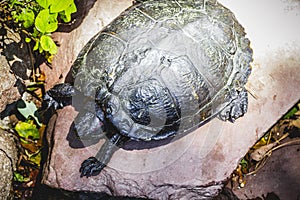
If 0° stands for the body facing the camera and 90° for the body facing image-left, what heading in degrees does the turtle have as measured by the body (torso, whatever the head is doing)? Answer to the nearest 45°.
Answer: approximately 45°

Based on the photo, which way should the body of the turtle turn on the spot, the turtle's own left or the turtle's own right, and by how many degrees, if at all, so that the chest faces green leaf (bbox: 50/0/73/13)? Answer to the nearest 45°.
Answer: approximately 45° to the turtle's own right

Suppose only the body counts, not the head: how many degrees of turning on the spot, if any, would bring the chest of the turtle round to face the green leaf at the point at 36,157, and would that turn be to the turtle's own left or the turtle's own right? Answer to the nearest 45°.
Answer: approximately 45° to the turtle's own right

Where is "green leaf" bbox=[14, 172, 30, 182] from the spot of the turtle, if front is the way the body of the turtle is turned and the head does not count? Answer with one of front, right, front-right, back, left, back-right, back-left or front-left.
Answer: front-right

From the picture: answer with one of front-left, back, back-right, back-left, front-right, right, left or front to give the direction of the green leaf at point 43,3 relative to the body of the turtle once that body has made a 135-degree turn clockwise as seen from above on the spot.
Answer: left

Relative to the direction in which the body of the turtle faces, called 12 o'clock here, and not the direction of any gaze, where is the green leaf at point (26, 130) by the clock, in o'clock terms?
The green leaf is roughly at 2 o'clock from the turtle.

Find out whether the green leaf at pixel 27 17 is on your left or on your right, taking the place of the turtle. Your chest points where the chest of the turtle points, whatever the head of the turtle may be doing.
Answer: on your right

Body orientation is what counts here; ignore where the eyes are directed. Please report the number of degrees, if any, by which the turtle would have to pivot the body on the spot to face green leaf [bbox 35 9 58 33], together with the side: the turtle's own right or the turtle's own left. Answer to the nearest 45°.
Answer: approximately 45° to the turtle's own right
